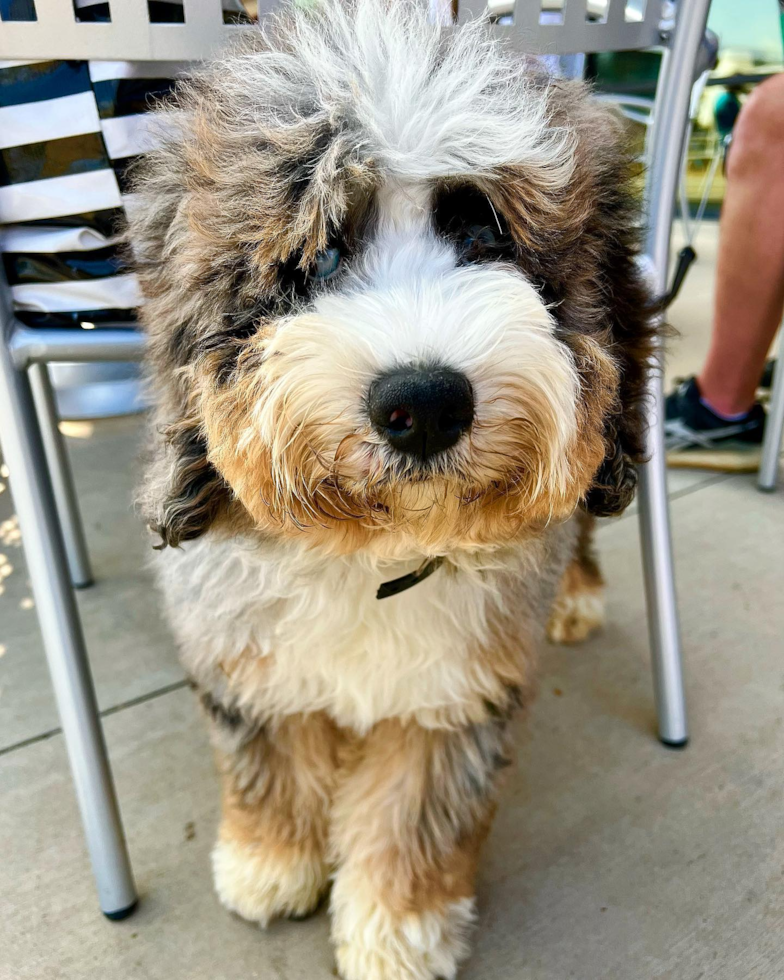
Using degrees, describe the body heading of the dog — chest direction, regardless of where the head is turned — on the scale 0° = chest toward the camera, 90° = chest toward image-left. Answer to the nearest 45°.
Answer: approximately 0°
